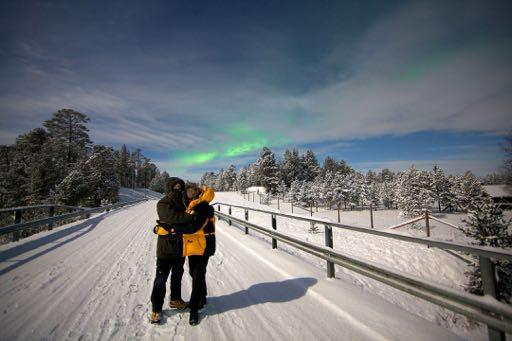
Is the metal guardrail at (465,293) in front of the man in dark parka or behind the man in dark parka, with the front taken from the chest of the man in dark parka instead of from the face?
in front

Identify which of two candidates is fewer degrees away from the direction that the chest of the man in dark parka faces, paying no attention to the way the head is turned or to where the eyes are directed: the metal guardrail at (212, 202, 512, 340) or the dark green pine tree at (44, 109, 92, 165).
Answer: the metal guardrail

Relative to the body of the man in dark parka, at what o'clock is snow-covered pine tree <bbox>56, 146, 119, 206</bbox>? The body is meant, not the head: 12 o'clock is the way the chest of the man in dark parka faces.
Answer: The snow-covered pine tree is roughly at 7 o'clock from the man in dark parka.

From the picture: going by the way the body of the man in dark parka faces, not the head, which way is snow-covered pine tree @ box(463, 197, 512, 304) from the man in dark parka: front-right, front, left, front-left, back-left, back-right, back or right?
front-left

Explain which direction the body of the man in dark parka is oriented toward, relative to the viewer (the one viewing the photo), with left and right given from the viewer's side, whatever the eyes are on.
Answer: facing the viewer and to the right of the viewer

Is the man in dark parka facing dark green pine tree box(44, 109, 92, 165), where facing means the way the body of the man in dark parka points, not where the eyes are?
no

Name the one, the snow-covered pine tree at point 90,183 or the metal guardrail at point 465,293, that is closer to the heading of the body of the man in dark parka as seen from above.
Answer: the metal guardrail

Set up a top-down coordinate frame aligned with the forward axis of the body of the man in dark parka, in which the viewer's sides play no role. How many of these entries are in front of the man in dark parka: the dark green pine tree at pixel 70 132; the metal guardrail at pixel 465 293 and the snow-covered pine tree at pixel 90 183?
1

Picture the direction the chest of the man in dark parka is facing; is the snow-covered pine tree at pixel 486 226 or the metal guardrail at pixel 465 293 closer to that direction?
the metal guardrail
